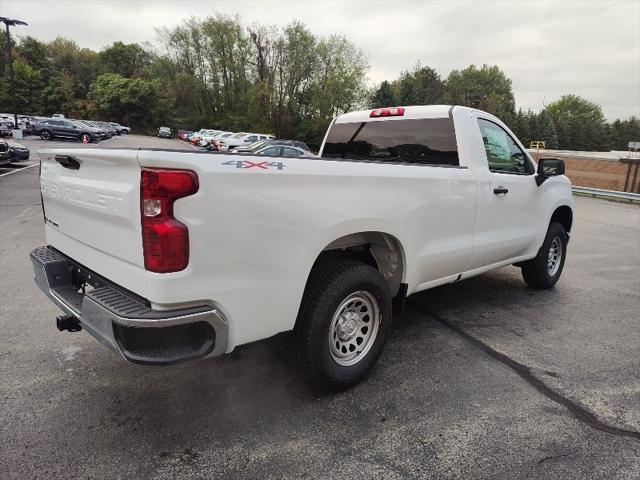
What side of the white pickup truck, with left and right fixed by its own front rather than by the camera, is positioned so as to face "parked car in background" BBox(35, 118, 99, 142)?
left

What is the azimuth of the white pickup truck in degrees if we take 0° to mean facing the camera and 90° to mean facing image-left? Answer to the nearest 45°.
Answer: approximately 225°

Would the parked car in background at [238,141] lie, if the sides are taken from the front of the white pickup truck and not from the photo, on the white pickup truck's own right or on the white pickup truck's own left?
on the white pickup truck's own left

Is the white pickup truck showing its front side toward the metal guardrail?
yes

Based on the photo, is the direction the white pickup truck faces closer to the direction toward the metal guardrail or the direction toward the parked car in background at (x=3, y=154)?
the metal guardrail

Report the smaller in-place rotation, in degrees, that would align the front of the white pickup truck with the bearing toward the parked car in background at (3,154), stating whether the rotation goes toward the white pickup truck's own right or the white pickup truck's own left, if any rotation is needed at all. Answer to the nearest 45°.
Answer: approximately 90° to the white pickup truck's own left

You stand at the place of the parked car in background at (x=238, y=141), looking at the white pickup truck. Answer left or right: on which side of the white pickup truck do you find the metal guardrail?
left

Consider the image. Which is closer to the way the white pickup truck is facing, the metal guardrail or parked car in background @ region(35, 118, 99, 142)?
the metal guardrail

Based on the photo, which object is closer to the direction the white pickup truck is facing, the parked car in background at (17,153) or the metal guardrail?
the metal guardrail
